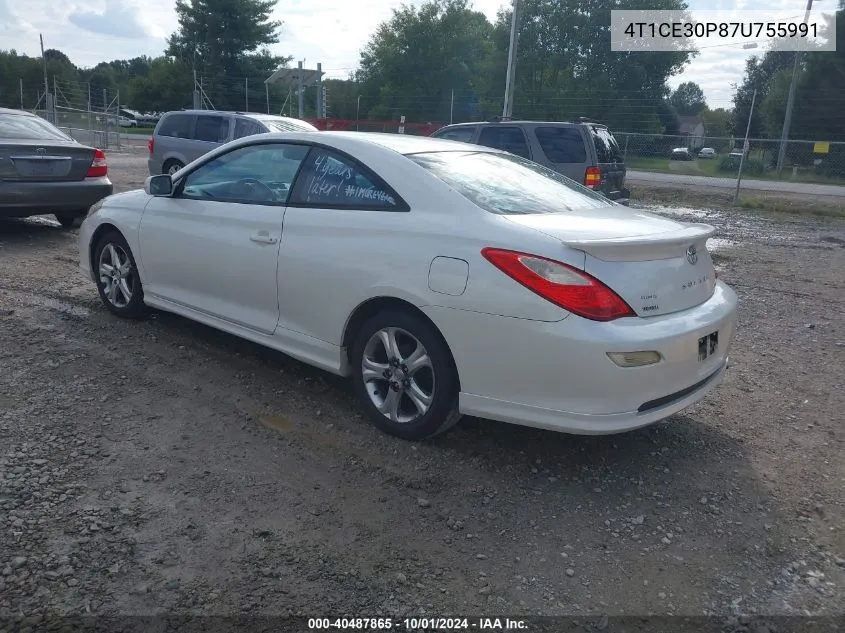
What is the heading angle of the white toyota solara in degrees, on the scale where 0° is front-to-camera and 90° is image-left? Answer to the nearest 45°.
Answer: approximately 135°

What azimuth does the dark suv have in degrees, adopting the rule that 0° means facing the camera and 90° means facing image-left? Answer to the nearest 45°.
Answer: approximately 135°

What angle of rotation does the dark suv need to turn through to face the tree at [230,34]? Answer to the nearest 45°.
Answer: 0° — it already faces it

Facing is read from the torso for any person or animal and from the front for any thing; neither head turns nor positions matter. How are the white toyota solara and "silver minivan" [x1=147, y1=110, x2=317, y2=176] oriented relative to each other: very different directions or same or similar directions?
very different directions

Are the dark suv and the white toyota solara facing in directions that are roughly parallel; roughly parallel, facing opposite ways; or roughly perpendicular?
roughly parallel

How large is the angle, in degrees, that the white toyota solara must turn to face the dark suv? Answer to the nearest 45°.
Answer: approximately 45° to its right

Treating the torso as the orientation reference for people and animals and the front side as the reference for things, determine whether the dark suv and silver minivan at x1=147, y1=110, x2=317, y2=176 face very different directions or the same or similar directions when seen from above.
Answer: very different directions

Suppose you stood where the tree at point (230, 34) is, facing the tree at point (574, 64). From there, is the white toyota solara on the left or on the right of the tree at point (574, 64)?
right

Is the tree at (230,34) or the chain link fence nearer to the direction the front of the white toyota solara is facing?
the tree

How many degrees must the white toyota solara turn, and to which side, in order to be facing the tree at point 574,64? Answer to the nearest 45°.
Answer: approximately 45° to its right

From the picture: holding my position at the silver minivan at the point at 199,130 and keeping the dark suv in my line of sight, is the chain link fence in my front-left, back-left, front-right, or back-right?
front-left

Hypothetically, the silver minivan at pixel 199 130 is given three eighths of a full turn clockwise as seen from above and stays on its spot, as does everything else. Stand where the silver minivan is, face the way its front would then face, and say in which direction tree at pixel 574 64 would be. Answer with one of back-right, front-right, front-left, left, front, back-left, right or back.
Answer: back-right

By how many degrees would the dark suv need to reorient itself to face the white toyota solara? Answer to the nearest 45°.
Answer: approximately 135° to its left

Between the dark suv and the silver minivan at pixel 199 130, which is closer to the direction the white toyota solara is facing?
the silver minivan

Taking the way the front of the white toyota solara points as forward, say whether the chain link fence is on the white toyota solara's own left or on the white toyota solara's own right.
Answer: on the white toyota solara's own right

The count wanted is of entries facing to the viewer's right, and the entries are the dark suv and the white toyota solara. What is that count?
0

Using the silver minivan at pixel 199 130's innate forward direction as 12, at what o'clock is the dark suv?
The dark suv is roughly at 12 o'clock from the silver minivan.
